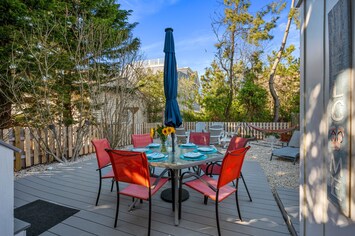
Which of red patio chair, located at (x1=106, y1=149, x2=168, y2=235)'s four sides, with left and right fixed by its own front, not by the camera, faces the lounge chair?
front

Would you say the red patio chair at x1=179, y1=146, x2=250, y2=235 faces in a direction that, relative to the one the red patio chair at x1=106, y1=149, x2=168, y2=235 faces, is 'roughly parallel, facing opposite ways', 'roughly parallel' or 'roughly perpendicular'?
roughly perpendicular

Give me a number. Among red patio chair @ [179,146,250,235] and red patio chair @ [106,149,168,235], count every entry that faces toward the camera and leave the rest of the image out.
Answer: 0

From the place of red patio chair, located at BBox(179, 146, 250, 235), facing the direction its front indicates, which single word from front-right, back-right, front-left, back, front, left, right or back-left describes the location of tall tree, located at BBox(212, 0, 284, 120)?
front-right

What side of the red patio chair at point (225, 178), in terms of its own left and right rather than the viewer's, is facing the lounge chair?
right

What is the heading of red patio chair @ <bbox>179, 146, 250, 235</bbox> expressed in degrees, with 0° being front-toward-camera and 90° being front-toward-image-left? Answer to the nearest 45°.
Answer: approximately 135°

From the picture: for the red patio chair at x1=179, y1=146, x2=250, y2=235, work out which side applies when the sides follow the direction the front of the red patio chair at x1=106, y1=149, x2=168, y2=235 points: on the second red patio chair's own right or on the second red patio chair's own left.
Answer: on the second red patio chair's own right

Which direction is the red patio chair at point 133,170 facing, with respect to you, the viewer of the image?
facing away from the viewer and to the right of the viewer

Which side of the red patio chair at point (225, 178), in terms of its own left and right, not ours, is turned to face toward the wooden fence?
front

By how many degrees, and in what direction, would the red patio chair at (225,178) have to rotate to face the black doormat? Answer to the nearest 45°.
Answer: approximately 45° to its left
